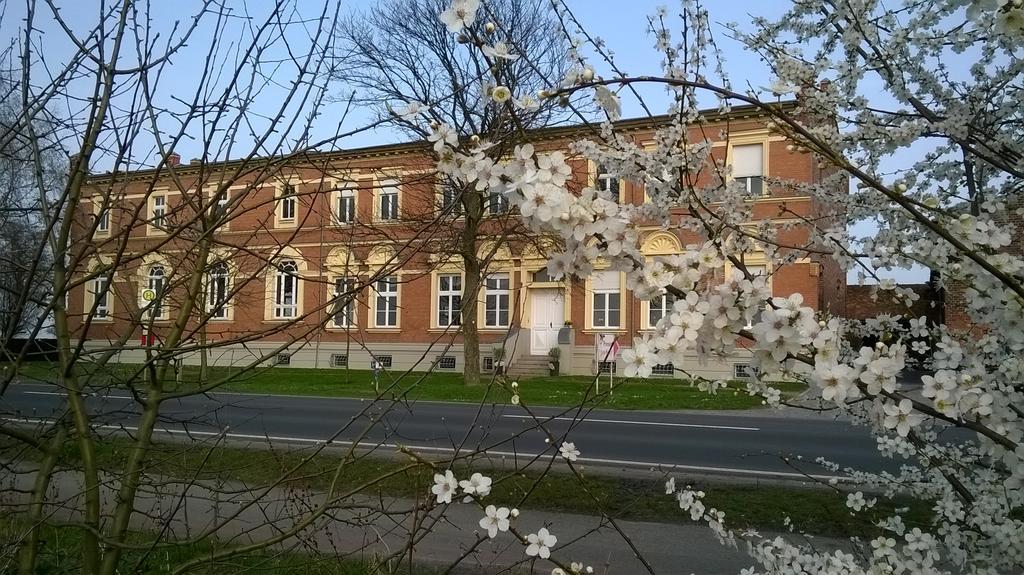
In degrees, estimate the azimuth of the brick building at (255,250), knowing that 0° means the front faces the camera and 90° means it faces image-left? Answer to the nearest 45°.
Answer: approximately 45°
